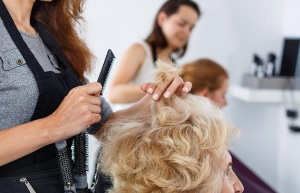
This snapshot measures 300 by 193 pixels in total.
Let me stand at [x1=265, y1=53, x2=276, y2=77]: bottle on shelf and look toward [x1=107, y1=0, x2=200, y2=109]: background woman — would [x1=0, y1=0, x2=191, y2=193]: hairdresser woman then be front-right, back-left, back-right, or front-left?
front-left

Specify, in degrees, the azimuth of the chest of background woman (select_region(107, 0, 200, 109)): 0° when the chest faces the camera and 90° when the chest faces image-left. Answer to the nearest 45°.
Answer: approximately 315°

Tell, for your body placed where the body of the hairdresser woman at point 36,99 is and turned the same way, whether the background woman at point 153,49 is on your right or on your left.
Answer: on your left

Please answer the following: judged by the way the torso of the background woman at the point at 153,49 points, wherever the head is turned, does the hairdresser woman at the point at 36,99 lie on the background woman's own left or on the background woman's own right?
on the background woman's own right

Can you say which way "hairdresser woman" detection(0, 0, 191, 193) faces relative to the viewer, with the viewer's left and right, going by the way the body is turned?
facing the viewer and to the right of the viewer

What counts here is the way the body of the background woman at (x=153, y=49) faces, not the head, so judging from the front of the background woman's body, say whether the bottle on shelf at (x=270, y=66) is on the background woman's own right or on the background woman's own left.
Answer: on the background woman's own left

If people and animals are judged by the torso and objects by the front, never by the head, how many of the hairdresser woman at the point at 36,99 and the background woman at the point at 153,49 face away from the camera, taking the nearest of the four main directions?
0

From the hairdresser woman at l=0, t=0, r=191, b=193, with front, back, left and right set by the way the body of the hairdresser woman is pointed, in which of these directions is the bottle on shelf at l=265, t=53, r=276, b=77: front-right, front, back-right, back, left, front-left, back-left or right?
left

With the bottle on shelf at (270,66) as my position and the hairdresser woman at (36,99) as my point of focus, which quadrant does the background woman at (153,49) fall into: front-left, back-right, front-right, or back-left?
front-right
